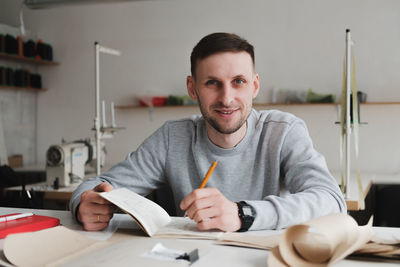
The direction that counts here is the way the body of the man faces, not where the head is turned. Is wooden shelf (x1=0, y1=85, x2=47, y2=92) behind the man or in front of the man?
behind

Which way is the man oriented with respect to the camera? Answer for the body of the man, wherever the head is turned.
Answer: toward the camera

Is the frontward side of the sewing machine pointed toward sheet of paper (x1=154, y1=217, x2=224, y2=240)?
no

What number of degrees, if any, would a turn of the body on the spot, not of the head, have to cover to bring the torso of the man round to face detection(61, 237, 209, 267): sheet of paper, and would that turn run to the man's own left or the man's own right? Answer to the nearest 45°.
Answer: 0° — they already face it

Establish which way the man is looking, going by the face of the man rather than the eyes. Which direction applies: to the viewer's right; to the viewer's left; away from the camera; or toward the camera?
toward the camera

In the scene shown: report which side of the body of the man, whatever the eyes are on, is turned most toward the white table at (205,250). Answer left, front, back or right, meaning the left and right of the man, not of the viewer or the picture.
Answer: front

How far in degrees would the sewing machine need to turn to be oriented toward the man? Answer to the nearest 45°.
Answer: approximately 135° to its left

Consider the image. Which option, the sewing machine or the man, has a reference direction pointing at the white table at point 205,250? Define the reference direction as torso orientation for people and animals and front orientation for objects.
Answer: the man

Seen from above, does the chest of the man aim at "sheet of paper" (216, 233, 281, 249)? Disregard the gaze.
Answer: yes

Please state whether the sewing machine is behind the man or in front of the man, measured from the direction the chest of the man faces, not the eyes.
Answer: behind
